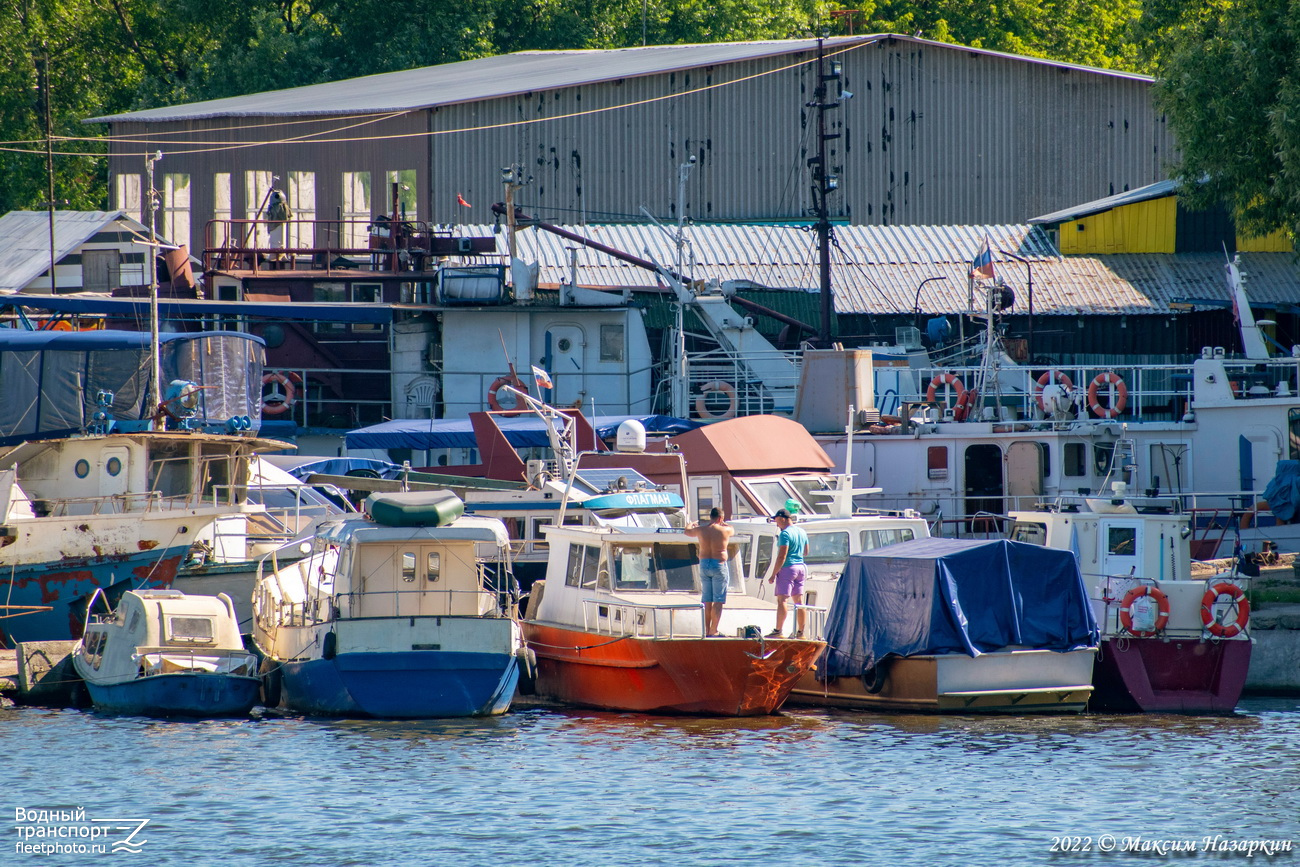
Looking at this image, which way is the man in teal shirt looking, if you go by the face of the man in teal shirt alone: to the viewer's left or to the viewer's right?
to the viewer's left

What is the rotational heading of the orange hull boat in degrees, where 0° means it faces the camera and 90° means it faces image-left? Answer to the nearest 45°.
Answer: approximately 315°

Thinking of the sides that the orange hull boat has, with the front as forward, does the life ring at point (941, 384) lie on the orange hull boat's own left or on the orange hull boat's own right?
on the orange hull boat's own left

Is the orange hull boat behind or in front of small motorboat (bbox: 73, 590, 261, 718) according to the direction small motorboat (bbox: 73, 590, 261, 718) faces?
behind

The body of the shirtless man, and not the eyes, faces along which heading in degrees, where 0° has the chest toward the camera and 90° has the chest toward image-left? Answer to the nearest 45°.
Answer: approximately 180°

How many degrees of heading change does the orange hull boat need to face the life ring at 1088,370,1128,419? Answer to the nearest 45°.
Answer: approximately 90° to its left

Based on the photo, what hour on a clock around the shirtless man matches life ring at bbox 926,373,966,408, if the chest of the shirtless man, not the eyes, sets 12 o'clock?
The life ring is roughly at 1 o'clock from the shirtless man.
